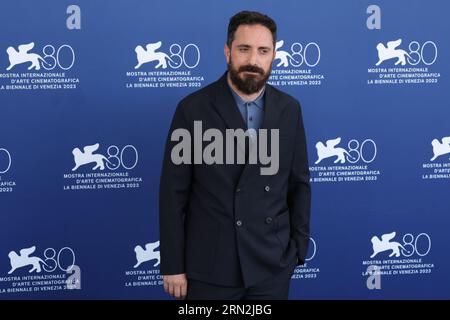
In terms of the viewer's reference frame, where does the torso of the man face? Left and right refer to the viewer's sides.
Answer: facing the viewer and to the right of the viewer
